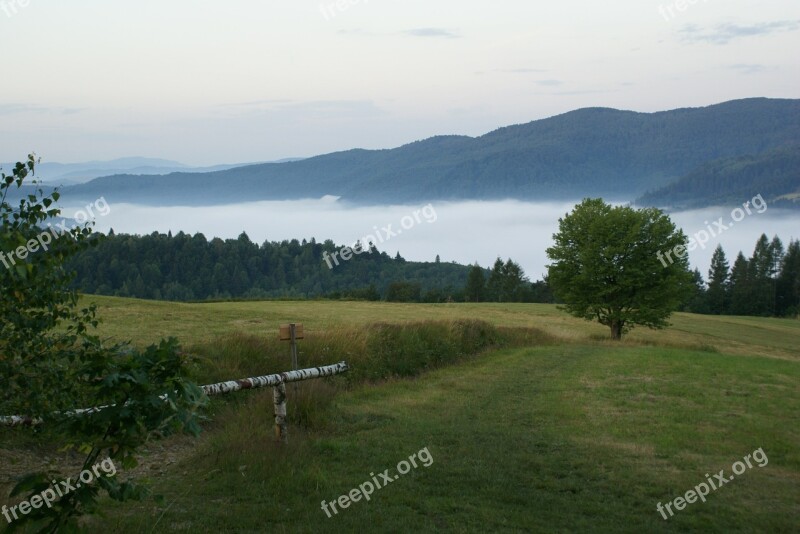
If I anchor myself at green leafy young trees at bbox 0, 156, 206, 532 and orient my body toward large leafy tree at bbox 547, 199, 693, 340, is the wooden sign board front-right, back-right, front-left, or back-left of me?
front-left

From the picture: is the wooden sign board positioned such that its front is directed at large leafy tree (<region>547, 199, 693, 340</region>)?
no

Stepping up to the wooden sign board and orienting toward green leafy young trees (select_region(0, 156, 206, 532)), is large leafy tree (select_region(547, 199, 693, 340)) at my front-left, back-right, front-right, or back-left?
back-left
